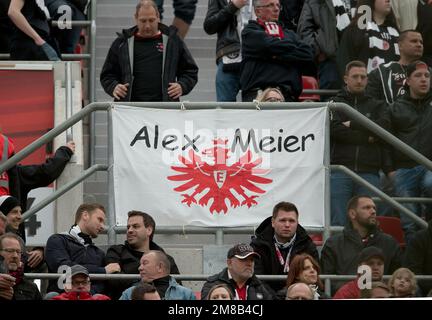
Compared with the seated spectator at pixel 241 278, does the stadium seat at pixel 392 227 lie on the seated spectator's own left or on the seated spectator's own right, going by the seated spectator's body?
on the seated spectator's own left

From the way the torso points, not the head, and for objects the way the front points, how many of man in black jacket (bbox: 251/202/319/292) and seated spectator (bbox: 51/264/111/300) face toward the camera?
2

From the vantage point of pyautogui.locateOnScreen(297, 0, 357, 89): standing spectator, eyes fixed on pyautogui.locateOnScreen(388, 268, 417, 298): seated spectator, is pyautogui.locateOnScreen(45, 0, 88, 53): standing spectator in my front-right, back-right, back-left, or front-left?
back-right

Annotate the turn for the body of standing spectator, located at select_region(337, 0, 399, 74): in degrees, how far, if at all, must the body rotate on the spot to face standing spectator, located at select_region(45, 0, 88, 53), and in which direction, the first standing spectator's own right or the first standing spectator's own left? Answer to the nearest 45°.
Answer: approximately 135° to the first standing spectator's own right

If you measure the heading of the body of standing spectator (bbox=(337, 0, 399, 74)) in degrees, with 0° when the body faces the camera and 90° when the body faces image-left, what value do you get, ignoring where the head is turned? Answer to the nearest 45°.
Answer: approximately 315°

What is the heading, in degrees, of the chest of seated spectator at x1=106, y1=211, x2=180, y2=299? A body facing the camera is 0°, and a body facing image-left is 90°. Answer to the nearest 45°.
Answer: approximately 45°

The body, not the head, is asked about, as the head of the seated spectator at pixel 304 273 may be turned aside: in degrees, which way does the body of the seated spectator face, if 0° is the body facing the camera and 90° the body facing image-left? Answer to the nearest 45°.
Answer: approximately 315°

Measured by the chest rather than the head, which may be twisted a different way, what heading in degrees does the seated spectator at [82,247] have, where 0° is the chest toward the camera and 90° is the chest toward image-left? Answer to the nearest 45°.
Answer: approximately 315°
